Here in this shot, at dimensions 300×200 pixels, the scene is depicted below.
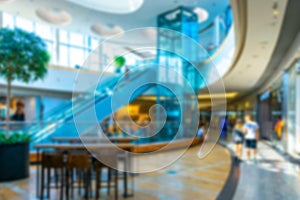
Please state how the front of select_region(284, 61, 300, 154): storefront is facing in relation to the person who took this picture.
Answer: facing to the left of the viewer

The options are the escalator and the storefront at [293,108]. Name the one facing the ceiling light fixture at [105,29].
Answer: the storefront

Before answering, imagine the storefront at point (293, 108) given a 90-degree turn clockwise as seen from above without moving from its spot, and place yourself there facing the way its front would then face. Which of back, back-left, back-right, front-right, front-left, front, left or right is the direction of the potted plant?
back-left

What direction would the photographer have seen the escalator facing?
facing to the left of the viewer

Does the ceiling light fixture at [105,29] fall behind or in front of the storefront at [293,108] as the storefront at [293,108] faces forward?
in front
